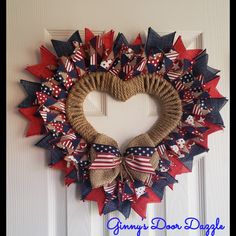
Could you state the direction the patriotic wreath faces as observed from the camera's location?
facing the viewer
